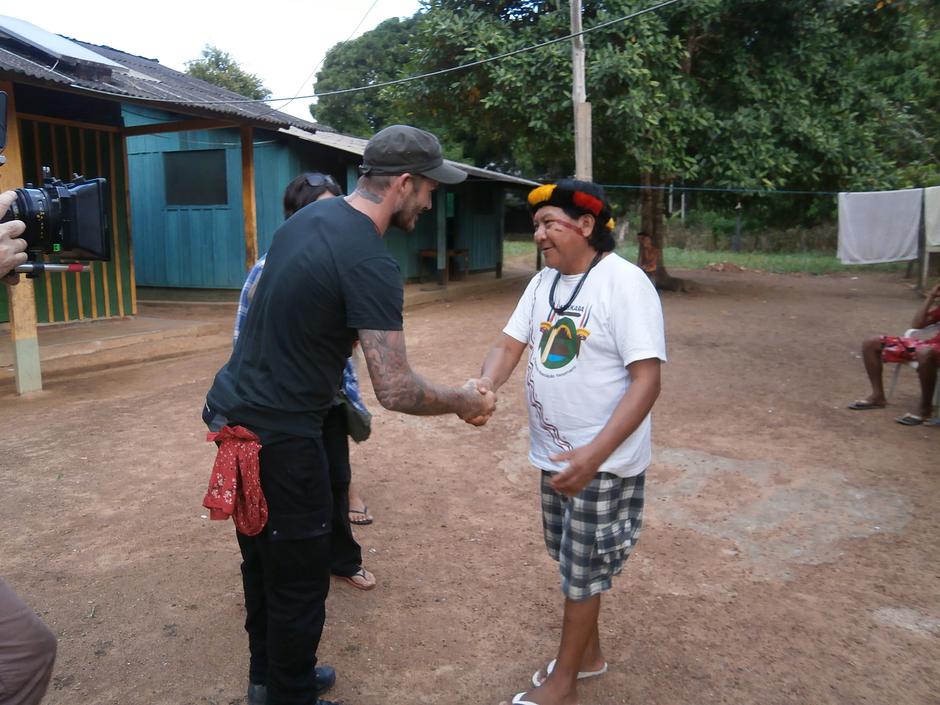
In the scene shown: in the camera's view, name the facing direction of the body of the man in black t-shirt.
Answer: to the viewer's right

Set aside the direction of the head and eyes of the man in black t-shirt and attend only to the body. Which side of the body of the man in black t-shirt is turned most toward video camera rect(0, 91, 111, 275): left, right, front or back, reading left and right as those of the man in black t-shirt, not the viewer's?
back

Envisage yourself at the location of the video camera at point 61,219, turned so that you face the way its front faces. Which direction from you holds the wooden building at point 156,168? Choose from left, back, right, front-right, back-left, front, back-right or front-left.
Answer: left

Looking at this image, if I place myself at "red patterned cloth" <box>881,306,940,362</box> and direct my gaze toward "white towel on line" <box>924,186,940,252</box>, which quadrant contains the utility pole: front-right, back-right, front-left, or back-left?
front-left

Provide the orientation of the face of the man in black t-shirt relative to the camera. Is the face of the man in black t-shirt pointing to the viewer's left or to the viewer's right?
to the viewer's right

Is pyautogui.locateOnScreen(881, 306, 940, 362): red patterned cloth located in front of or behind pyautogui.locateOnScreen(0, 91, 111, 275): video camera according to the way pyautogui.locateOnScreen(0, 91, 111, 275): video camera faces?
in front

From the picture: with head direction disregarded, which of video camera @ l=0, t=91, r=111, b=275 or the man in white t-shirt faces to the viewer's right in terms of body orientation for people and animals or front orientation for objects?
the video camera

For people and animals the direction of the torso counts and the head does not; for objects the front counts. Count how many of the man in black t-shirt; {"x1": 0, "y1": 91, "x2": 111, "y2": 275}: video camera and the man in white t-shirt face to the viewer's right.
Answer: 2

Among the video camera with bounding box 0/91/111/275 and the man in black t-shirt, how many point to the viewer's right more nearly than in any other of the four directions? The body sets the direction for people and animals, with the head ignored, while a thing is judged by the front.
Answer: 2

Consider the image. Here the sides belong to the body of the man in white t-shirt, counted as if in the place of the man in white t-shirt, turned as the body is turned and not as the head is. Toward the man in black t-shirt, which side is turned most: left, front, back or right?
front

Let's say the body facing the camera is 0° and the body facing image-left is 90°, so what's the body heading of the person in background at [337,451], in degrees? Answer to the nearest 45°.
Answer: approximately 315°

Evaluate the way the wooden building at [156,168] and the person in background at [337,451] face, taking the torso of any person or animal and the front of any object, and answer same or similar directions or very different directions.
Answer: same or similar directions

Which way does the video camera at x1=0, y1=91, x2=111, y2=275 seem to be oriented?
to the viewer's right
